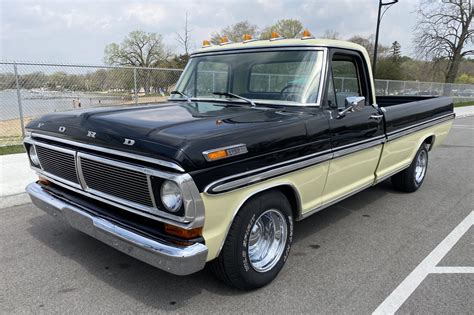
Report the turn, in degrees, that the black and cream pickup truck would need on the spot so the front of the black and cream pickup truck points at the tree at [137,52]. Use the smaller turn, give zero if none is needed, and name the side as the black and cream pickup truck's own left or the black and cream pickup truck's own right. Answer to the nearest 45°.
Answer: approximately 135° to the black and cream pickup truck's own right

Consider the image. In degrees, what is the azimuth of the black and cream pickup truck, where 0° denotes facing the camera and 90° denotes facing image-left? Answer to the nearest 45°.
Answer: approximately 45°

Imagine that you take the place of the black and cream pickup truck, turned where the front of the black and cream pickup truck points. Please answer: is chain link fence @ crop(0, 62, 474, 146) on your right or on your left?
on your right

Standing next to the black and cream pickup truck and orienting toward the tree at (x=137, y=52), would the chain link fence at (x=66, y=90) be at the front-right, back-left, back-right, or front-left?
front-left

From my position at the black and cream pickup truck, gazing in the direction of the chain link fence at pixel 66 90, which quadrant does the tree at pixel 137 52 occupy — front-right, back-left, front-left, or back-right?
front-right
